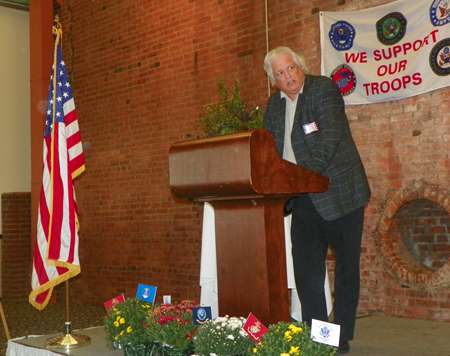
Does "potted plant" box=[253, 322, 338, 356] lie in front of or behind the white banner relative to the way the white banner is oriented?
in front

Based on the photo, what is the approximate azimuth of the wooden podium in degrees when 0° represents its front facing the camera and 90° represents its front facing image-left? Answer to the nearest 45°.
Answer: approximately 45°

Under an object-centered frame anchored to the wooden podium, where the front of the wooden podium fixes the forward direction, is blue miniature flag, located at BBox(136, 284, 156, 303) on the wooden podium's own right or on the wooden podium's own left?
on the wooden podium's own right

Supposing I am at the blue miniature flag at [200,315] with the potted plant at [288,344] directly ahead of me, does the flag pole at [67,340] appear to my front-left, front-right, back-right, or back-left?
back-right

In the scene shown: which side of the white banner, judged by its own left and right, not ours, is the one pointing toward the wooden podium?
front

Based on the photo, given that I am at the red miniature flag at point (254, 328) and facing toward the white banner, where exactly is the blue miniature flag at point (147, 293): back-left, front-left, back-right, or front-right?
front-left

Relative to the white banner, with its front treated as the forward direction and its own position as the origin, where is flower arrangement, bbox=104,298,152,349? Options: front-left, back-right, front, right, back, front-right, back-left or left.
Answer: front-right

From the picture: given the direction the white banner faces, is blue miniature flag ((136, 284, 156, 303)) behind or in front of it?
in front

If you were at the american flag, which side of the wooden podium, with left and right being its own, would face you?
right

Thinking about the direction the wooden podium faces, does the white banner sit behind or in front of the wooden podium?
behind

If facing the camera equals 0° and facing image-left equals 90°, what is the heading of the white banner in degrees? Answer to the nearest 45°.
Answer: approximately 0°

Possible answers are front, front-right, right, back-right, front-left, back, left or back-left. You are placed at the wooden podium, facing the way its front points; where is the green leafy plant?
back-right

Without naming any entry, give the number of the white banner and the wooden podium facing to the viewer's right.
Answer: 0
